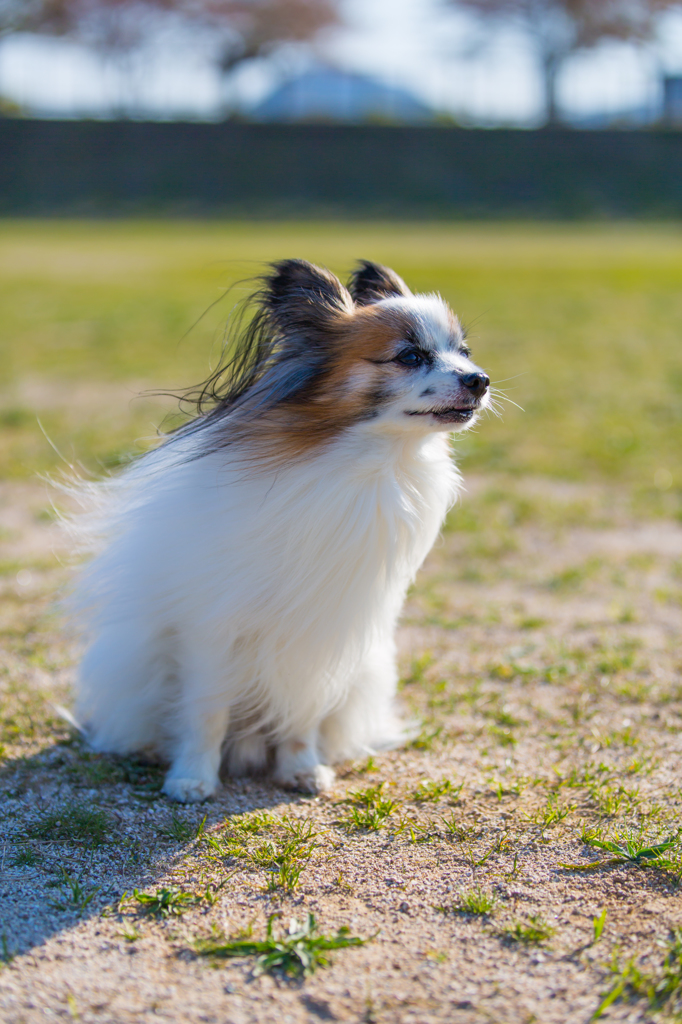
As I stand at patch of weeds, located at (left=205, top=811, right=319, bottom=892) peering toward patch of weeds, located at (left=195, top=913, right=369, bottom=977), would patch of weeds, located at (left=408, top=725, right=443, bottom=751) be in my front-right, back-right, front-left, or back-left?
back-left

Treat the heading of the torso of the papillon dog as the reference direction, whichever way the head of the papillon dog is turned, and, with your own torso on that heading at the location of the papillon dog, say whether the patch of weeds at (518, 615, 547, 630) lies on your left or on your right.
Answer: on your left

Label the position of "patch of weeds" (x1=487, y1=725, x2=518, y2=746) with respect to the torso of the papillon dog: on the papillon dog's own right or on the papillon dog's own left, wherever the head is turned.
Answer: on the papillon dog's own left

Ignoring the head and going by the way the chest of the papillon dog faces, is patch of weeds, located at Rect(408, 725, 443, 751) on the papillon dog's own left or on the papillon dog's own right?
on the papillon dog's own left

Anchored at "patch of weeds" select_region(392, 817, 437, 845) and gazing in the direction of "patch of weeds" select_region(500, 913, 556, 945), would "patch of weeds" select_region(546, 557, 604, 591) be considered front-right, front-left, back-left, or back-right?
back-left

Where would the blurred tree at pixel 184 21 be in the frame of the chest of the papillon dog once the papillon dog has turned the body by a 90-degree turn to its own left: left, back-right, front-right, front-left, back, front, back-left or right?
front-left

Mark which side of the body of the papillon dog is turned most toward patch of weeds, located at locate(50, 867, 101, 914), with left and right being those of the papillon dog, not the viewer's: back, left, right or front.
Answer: right

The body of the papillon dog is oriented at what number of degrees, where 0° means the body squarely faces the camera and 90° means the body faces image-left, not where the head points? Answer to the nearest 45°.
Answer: approximately 315°
